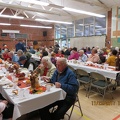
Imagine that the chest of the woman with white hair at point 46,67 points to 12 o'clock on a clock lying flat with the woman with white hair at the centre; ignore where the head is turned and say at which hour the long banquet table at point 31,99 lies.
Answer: The long banquet table is roughly at 11 o'clock from the woman with white hair.

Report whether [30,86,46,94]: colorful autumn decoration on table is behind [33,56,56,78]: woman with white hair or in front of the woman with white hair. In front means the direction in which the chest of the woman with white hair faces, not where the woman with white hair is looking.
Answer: in front

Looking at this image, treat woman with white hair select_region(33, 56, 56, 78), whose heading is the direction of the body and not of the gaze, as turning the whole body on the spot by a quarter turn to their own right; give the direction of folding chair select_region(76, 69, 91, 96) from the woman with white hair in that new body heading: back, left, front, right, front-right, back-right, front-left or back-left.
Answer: right
